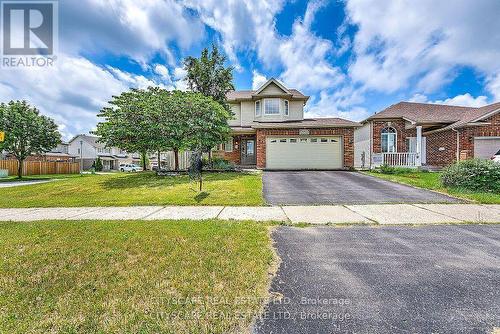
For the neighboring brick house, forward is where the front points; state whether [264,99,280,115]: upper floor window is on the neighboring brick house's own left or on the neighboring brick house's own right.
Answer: on the neighboring brick house's own right

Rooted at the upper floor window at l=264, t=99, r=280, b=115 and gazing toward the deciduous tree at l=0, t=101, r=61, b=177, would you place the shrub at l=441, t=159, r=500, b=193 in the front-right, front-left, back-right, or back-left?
back-left

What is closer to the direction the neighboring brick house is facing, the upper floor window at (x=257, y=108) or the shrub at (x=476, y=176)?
the shrub

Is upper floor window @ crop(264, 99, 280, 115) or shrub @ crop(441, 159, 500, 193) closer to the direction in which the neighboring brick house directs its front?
the shrub

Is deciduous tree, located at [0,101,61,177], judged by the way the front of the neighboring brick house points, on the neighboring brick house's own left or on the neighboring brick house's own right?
on the neighboring brick house's own right

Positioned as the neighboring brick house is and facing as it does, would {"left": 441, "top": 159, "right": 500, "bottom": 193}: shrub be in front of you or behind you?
in front

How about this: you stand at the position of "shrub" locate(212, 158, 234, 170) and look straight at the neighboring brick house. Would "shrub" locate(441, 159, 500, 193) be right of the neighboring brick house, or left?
right

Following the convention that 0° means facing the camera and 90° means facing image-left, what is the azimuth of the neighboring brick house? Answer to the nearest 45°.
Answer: approximately 315°
